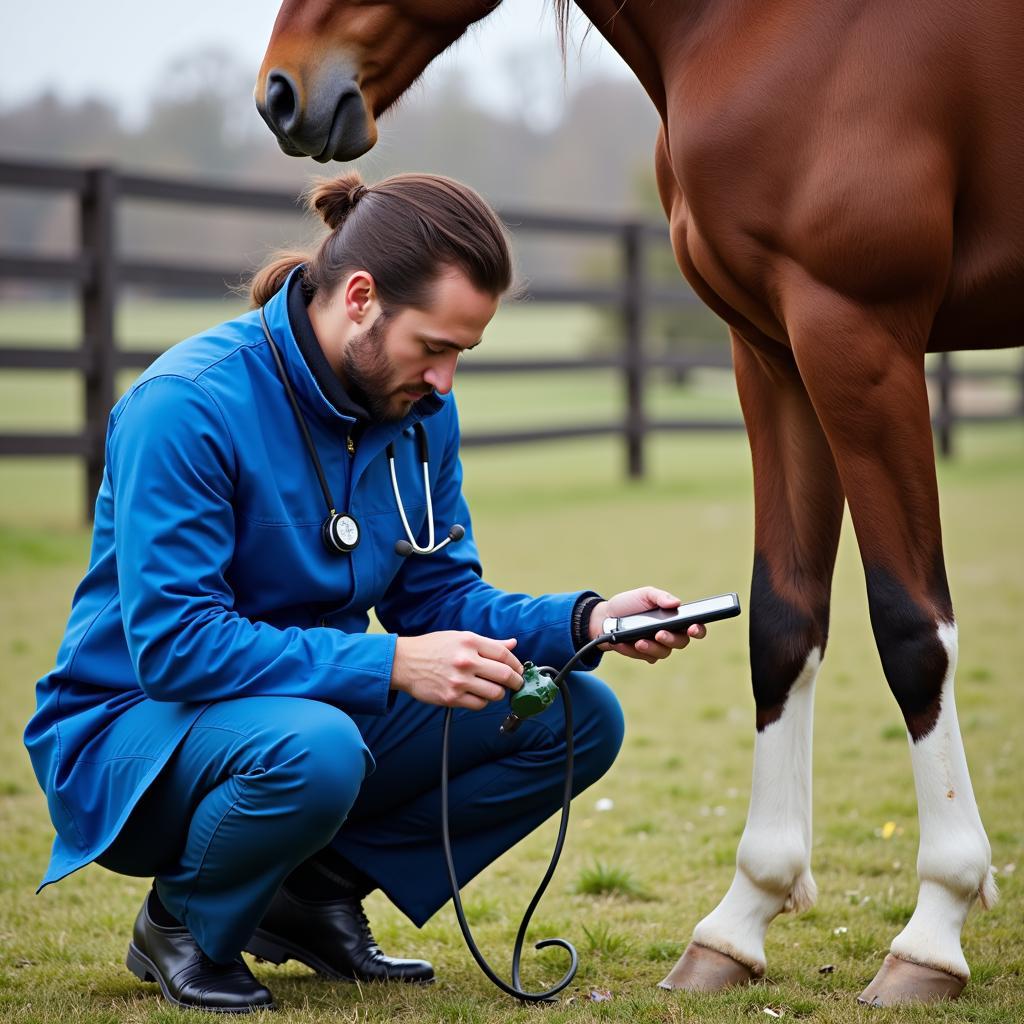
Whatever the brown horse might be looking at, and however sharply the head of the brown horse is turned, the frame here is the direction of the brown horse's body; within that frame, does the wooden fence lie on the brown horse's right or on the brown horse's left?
on the brown horse's right

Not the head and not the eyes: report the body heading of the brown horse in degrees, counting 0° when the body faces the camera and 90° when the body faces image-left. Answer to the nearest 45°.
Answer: approximately 90°

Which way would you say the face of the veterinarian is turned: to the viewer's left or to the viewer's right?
to the viewer's right

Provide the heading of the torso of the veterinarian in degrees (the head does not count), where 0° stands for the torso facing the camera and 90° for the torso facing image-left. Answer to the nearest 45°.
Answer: approximately 315°

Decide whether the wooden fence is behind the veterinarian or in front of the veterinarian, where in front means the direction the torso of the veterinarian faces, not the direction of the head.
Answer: behind
